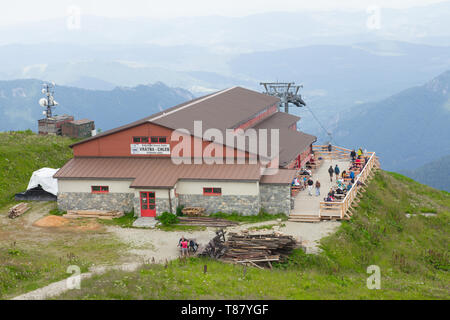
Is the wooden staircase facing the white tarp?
no

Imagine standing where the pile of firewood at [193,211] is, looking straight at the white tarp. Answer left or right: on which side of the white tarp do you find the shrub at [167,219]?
left

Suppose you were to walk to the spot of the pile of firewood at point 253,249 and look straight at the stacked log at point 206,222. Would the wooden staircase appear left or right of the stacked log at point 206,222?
right

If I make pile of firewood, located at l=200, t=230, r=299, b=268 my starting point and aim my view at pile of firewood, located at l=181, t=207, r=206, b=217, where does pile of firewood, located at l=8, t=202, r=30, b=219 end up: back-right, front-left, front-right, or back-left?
front-left

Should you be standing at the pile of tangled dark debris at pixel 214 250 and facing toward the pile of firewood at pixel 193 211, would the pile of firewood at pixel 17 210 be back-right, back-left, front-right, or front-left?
front-left

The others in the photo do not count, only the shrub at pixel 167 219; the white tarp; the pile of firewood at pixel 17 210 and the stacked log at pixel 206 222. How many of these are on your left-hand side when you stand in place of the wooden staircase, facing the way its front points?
0

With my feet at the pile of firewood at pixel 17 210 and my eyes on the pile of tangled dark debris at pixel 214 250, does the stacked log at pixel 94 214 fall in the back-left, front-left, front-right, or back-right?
front-left

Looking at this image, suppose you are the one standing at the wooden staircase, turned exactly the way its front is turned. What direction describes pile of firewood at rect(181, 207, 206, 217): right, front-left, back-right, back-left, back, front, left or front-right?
right

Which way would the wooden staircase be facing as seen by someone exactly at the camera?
facing the viewer

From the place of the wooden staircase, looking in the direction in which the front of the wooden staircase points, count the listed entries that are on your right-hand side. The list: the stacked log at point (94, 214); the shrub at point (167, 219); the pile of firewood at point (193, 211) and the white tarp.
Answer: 4

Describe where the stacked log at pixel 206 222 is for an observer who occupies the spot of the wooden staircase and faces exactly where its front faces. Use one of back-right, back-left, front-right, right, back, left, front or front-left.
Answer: right

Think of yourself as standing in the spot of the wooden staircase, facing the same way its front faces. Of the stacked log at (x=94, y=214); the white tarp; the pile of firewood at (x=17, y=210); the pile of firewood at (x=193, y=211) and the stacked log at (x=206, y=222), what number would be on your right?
5

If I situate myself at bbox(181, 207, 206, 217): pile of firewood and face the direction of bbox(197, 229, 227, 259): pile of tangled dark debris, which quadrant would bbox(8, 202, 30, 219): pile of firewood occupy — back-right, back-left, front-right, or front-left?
back-right

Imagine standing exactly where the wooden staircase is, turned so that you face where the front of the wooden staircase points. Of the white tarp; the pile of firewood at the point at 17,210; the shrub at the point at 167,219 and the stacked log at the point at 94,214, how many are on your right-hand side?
4

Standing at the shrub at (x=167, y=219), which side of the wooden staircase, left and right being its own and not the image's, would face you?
right

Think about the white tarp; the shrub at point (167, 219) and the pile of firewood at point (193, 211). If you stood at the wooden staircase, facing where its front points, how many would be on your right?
3

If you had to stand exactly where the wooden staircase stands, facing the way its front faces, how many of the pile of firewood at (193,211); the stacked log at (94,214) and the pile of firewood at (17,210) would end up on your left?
0

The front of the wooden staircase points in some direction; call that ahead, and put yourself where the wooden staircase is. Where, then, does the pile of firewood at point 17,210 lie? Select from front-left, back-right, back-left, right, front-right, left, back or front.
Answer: right

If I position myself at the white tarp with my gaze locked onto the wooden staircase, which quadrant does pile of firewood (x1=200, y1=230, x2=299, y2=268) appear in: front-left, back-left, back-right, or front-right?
front-right

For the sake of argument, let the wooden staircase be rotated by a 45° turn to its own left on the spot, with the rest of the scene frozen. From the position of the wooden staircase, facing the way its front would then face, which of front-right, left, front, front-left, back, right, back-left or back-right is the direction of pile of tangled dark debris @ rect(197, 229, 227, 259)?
right

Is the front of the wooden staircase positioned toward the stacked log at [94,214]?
no
